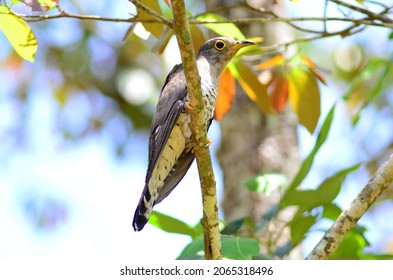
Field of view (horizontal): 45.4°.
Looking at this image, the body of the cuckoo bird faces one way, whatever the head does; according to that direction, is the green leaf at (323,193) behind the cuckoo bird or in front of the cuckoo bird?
in front

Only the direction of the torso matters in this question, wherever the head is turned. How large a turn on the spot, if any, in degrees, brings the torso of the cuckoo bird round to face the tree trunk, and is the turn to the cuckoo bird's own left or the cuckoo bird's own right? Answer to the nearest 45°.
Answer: approximately 45° to the cuckoo bird's own left

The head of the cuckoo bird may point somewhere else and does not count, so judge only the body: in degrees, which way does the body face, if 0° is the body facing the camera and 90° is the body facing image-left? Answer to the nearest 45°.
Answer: approximately 270°

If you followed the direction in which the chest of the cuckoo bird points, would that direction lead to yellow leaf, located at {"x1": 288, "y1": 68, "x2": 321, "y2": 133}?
yes

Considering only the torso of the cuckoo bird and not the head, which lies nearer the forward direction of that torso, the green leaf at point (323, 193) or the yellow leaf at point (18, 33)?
the green leaf

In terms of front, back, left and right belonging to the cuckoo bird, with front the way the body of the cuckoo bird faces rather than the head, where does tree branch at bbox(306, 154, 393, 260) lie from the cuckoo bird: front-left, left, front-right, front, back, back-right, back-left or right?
front-right
